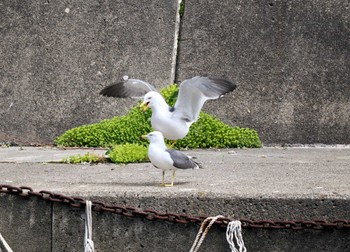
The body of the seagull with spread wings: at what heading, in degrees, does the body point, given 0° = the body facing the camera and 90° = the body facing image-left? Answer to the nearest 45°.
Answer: approximately 45°

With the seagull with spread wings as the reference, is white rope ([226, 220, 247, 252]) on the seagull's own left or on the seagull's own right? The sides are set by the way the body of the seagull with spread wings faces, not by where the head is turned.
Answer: on the seagull's own left
